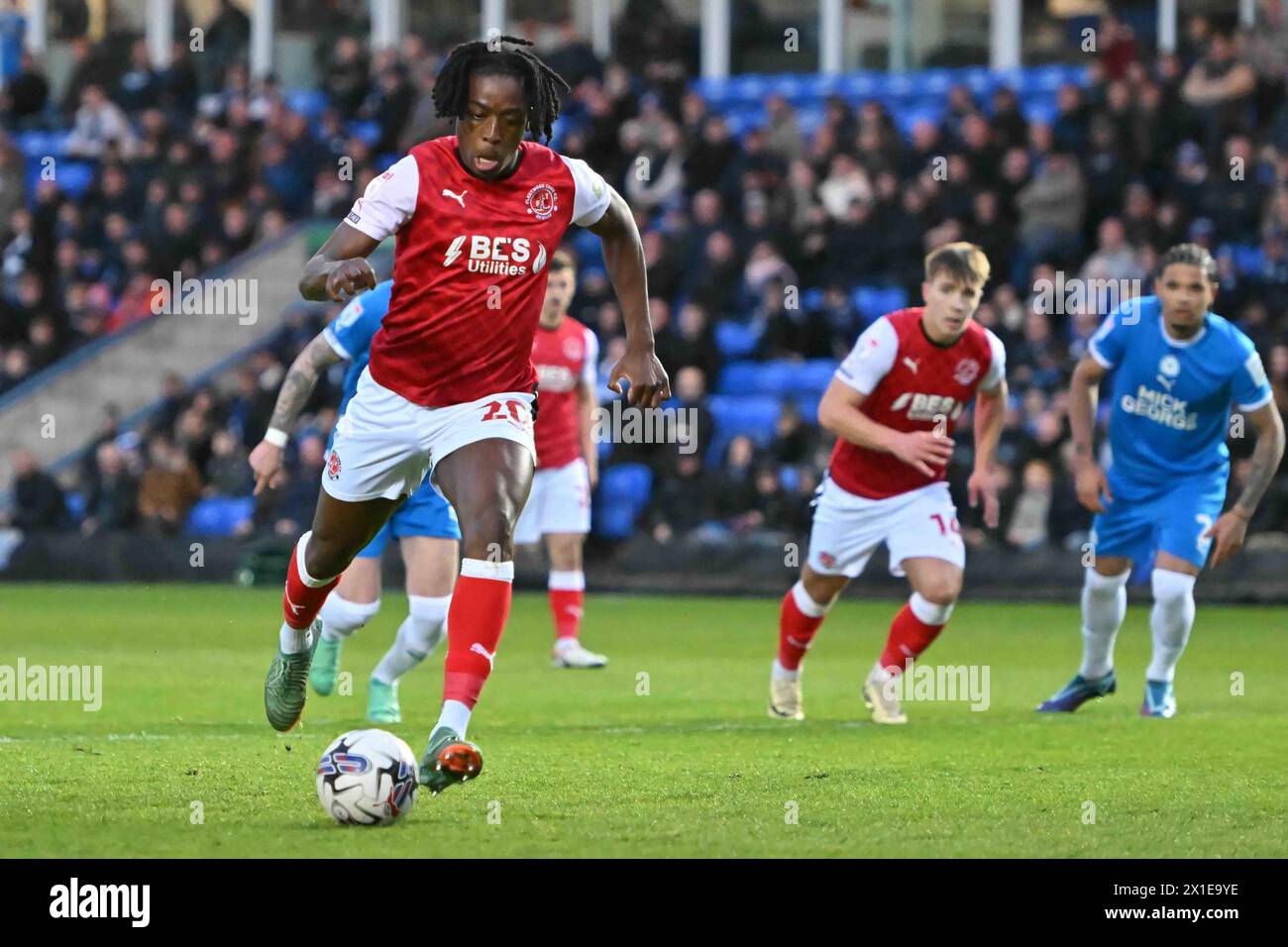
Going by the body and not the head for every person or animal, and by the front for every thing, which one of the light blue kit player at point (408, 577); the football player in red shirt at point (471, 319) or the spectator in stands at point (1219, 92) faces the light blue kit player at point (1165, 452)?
the spectator in stands

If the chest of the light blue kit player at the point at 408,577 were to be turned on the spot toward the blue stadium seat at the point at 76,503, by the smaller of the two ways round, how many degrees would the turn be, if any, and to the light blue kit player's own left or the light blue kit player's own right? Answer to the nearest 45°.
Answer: approximately 135° to the light blue kit player's own right

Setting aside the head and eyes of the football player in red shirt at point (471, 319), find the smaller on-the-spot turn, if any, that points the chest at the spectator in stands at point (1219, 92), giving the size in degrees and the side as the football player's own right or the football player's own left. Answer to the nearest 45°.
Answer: approximately 135° to the football player's own left

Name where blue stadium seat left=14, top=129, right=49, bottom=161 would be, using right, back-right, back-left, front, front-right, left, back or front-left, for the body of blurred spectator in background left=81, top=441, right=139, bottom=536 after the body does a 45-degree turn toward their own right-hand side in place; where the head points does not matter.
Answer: back-right

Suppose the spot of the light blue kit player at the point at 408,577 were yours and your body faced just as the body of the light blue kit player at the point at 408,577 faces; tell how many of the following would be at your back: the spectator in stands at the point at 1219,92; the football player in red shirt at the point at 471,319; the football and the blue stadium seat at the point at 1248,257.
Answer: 2

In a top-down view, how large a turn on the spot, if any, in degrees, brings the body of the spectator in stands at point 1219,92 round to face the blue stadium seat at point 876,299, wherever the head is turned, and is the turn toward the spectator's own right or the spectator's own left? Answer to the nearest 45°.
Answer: approximately 90° to the spectator's own right

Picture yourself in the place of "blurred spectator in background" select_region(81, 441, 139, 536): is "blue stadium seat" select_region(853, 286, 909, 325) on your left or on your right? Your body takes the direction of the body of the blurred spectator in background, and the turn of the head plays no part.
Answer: on your left

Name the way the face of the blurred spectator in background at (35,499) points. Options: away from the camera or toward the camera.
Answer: toward the camera

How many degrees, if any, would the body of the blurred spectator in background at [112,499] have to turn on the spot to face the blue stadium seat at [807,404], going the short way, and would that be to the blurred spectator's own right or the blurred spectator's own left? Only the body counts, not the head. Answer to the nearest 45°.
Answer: approximately 45° to the blurred spectator's own left

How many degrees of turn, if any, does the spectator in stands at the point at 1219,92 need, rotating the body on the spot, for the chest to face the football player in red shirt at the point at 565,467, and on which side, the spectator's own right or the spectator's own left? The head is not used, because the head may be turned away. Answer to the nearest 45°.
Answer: approximately 45° to the spectator's own right

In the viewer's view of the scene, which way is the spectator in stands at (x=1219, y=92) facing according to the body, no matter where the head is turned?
toward the camera

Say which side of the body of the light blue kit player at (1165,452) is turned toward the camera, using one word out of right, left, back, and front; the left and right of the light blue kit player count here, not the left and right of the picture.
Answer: front

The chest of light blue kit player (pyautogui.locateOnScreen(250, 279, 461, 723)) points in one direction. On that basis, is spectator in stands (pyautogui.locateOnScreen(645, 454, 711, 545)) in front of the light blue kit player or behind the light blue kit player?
behind

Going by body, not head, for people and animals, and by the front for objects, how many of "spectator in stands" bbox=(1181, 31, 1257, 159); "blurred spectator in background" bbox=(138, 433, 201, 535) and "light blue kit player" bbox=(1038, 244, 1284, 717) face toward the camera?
3

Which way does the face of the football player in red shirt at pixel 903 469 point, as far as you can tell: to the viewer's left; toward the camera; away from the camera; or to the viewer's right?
toward the camera

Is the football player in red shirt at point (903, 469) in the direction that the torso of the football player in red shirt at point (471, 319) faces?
no
